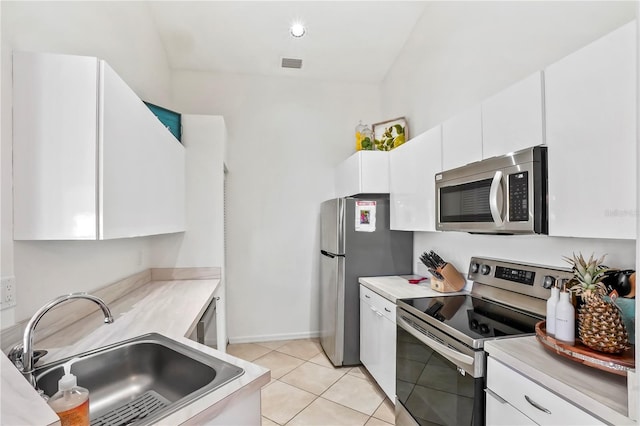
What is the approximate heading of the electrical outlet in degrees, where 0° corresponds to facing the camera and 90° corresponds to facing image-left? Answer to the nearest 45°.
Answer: approximately 315°

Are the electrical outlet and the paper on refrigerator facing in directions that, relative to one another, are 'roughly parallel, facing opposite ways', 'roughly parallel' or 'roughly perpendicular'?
roughly perpendicular

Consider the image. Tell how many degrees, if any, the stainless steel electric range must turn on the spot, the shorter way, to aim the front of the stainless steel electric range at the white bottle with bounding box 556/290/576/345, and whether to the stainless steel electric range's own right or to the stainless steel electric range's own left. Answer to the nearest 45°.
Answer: approximately 90° to the stainless steel electric range's own left

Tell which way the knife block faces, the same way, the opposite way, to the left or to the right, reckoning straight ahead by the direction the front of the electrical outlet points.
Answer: the opposite way

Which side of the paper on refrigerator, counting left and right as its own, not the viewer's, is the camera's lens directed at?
front

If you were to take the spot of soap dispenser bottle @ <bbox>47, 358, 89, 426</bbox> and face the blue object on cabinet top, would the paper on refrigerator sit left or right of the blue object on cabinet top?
right

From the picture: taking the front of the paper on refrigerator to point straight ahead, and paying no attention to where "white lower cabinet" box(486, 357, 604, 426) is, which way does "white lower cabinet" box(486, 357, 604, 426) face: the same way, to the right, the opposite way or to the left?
to the right

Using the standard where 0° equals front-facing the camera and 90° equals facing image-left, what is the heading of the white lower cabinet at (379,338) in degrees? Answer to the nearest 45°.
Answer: approximately 45°

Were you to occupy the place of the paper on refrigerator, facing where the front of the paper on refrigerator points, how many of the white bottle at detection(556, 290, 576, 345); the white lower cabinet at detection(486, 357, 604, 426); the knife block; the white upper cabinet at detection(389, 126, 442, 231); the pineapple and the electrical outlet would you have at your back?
0

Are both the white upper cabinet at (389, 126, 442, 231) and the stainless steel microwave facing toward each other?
no

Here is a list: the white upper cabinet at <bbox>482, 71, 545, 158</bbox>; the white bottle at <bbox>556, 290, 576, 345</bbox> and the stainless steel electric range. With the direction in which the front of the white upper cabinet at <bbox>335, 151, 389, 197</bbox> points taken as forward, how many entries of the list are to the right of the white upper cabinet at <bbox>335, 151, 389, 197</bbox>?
0

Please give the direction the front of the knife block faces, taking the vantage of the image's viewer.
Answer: facing to the left of the viewer

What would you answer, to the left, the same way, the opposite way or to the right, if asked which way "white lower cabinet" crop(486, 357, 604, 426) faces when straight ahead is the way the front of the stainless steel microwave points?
the same way

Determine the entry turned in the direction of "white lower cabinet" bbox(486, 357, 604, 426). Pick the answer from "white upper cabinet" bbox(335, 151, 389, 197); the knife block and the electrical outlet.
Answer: the electrical outlet

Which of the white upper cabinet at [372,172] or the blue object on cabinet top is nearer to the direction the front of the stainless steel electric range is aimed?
the blue object on cabinet top
